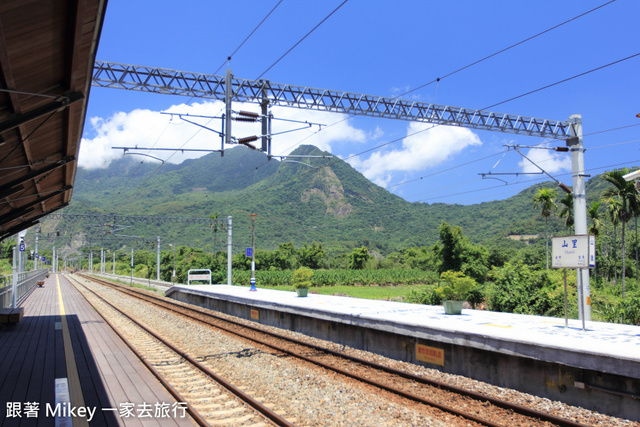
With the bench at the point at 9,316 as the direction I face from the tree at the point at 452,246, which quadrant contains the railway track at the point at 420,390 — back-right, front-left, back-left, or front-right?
front-left

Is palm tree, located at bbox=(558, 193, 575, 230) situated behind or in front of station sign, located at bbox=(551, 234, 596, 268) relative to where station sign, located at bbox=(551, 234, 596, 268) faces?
behind

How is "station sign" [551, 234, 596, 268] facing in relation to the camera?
toward the camera

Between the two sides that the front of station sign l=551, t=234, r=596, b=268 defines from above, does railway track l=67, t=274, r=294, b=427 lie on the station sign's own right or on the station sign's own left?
on the station sign's own right

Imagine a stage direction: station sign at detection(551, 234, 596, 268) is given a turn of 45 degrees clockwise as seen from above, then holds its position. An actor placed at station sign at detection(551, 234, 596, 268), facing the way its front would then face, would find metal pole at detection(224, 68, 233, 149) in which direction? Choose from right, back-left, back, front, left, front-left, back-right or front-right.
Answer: front-right

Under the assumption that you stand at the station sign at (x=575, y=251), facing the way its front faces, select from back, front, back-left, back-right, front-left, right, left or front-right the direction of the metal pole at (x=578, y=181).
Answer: back

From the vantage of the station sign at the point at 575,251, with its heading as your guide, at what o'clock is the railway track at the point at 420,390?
The railway track is roughly at 1 o'clock from the station sign.

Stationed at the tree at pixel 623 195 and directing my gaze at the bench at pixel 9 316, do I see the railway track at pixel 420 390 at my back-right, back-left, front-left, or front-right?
front-left

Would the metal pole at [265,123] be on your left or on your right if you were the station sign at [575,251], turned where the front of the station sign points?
on your right

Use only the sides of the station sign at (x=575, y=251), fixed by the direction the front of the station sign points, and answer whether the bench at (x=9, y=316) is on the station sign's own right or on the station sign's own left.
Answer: on the station sign's own right
